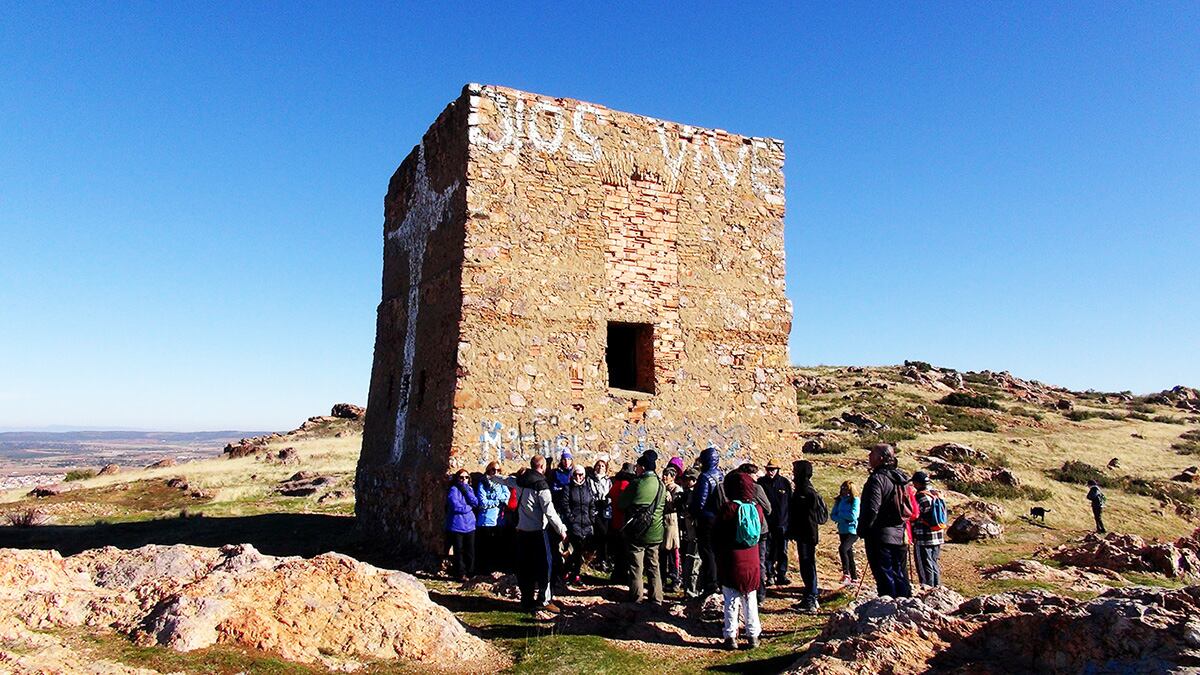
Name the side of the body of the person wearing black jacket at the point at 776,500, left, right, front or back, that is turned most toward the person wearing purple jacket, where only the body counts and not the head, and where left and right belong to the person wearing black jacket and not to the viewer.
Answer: right

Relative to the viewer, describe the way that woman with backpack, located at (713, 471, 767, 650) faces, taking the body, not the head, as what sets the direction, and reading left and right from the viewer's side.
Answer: facing away from the viewer and to the left of the viewer

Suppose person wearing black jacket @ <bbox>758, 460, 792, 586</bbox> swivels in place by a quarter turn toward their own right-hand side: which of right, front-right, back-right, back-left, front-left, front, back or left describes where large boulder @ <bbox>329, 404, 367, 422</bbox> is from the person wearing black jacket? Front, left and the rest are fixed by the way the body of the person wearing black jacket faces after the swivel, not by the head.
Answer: front-right

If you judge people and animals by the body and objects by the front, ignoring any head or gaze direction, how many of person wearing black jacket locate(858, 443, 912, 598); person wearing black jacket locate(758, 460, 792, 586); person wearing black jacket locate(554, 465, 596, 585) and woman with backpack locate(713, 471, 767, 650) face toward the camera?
2

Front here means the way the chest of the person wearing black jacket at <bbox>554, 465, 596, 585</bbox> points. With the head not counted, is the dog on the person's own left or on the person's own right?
on the person's own left

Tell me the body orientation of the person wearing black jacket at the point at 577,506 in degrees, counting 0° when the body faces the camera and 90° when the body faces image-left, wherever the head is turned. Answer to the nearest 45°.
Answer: approximately 0°

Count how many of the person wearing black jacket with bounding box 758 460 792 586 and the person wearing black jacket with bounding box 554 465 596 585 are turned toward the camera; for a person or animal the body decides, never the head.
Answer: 2

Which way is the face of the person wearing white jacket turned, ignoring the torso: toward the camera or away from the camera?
away from the camera
